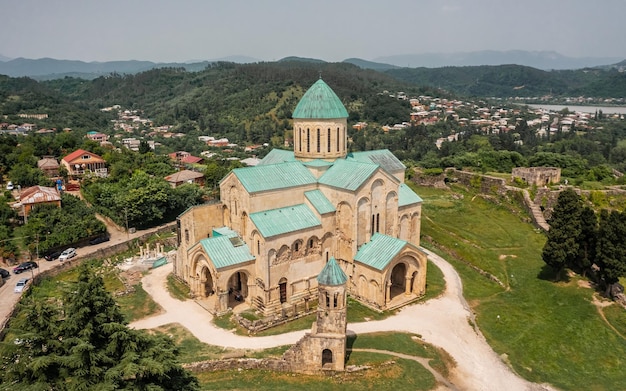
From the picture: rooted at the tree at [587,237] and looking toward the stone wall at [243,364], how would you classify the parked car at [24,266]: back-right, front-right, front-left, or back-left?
front-right

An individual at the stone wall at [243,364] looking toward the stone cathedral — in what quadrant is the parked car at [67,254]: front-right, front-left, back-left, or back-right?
front-left
